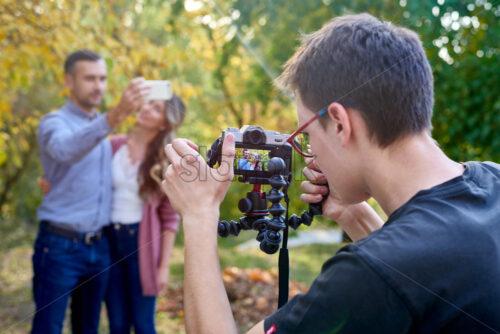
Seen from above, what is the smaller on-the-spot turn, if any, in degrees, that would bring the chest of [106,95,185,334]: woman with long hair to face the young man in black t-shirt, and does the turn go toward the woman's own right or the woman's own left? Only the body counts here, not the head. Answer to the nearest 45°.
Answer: approximately 45° to the woman's own left

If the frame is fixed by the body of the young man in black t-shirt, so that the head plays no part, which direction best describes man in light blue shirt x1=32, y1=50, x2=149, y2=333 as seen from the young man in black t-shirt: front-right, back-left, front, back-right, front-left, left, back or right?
front

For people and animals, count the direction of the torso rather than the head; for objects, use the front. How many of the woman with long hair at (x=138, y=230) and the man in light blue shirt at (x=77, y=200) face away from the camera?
0

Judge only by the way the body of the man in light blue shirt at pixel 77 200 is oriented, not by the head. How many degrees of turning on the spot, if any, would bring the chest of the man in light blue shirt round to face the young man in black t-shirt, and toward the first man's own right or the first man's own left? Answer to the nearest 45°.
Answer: approximately 45° to the first man's own right

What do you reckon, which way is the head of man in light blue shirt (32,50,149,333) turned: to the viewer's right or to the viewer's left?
to the viewer's right

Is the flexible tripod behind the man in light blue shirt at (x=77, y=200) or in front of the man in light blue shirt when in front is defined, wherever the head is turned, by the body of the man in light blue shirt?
in front

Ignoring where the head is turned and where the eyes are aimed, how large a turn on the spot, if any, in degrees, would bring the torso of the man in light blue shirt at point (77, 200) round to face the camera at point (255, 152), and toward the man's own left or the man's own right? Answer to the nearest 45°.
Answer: approximately 45° to the man's own right

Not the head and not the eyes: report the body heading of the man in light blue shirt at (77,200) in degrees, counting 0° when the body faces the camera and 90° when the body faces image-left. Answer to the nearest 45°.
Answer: approximately 315°

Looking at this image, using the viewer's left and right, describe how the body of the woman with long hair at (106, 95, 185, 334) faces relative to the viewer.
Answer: facing the viewer and to the left of the viewer

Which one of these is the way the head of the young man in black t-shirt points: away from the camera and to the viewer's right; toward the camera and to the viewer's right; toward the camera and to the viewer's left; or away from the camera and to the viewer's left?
away from the camera and to the viewer's left

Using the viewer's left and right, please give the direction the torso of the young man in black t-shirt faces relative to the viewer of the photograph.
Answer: facing away from the viewer and to the left of the viewer
